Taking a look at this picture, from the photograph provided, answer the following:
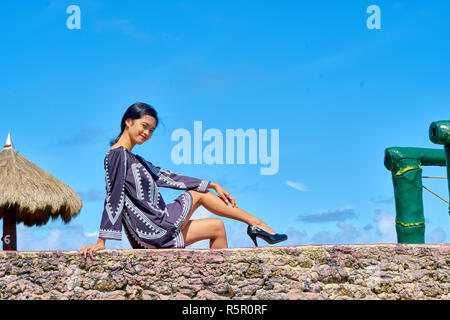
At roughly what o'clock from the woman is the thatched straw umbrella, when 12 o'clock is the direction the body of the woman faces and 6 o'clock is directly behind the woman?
The thatched straw umbrella is roughly at 8 o'clock from the woman.

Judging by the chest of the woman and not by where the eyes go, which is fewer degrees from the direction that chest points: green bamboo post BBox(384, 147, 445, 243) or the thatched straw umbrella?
the green bamboo post

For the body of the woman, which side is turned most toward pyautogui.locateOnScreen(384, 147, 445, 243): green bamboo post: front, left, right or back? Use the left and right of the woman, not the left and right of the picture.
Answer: front

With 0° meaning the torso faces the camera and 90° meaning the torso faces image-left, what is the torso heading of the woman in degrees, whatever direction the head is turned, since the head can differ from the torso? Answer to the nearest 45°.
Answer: approximately 270°

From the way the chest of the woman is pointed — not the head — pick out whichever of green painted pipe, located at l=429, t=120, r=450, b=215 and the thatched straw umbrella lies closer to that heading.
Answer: the green painted pipe

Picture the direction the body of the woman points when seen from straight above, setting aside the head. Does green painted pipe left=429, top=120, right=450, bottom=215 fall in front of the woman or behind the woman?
in front
